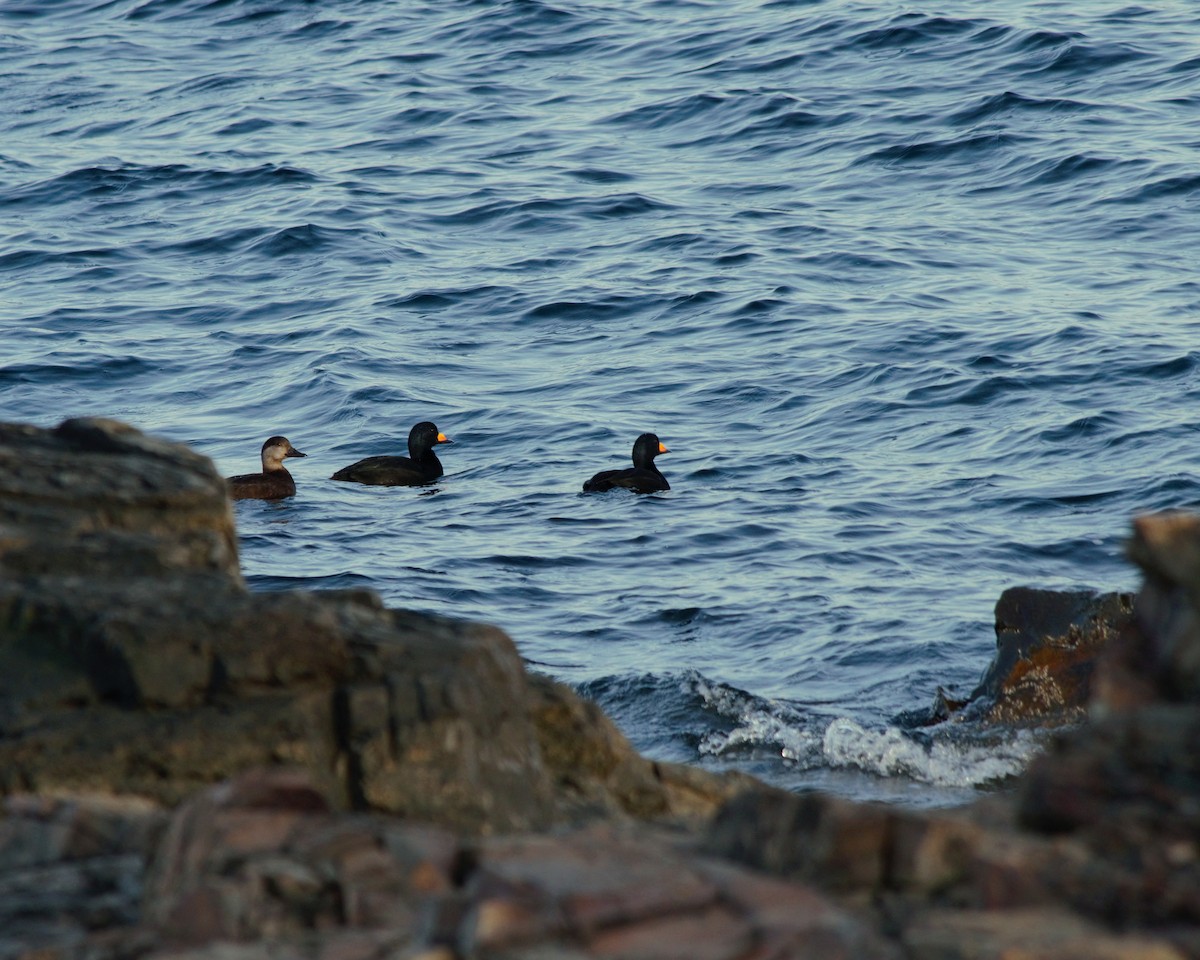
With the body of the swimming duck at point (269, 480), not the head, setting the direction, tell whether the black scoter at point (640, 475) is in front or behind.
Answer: in front

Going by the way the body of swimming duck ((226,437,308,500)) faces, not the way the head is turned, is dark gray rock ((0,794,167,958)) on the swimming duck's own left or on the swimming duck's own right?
on the swimming duck's own right

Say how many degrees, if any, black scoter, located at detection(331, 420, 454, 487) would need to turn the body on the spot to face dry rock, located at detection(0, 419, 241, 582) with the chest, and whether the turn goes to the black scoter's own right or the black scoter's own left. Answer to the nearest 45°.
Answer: approximately 90° to the black scoter's own right

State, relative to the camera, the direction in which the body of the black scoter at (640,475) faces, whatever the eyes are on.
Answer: to the viewer's right

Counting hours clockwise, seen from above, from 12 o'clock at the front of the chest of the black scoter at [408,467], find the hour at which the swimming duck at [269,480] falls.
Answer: The swimming duck is roughly at 5 o'clock from the black scoter.

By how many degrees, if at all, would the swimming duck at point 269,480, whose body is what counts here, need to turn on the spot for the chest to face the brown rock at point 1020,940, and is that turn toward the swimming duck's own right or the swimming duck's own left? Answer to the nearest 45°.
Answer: approximately 90° to the swimming duck's own right

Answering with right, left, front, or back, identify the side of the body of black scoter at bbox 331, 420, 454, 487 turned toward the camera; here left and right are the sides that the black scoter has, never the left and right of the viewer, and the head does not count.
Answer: right

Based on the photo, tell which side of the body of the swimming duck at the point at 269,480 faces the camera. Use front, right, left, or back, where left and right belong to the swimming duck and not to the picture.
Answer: right

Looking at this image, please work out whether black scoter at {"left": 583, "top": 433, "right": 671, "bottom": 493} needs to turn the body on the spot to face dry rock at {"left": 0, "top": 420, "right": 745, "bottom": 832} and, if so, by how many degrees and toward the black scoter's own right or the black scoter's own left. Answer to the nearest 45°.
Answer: approximately 90° to the black scoter's own right
